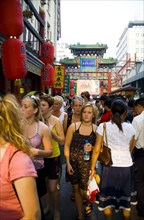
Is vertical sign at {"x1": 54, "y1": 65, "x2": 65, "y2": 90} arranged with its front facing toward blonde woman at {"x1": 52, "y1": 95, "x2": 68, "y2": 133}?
yes

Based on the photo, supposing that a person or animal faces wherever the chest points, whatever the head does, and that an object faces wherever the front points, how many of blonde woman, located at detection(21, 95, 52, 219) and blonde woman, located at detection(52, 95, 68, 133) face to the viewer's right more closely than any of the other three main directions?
0

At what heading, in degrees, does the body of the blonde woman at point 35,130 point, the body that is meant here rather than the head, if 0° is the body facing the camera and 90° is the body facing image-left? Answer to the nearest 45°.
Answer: approximately 45°

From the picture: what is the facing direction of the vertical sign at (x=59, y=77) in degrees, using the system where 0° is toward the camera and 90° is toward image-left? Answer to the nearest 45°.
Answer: approximately 0°

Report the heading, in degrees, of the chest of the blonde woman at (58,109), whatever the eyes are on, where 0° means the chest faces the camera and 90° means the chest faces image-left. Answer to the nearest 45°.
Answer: approximately 45°

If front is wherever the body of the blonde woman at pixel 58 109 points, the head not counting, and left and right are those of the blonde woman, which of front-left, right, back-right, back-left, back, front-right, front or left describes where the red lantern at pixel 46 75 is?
back-right

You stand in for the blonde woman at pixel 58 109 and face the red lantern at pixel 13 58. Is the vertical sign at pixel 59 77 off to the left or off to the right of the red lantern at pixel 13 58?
right

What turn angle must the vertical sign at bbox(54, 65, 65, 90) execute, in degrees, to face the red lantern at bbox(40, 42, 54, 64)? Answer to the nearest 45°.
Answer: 0° — it already faces it
